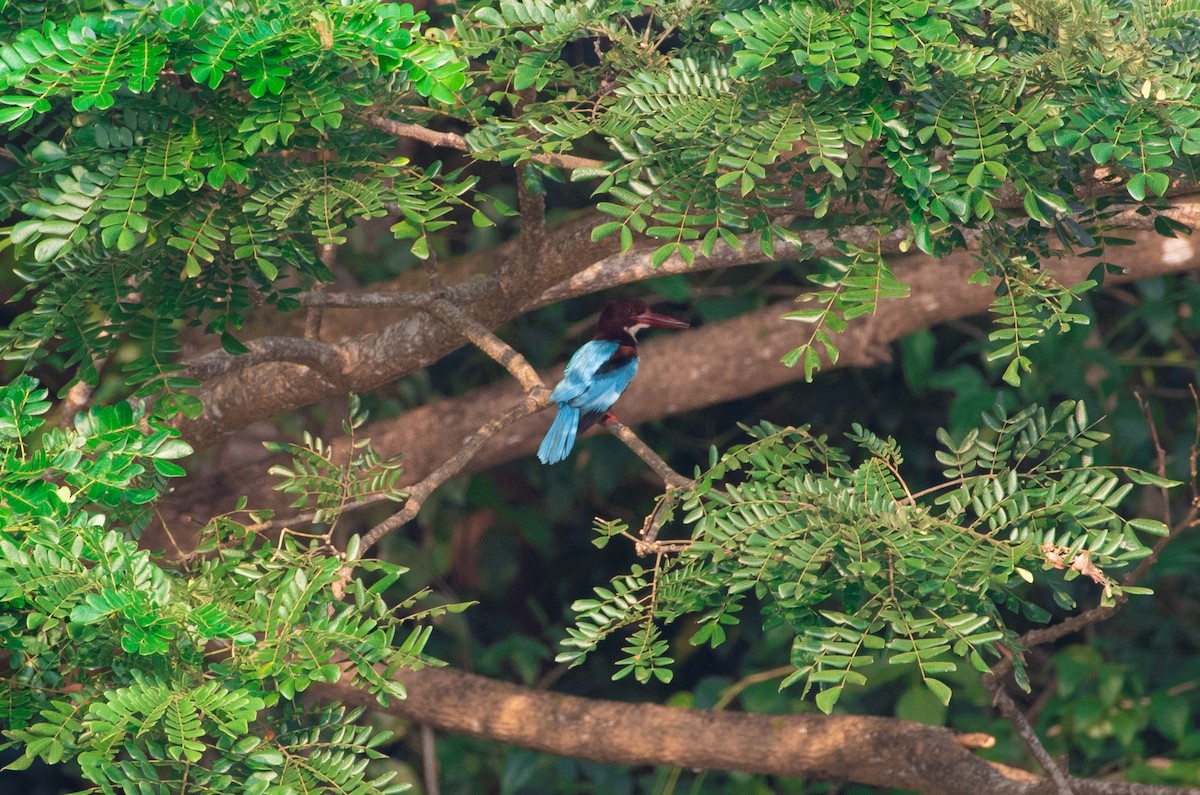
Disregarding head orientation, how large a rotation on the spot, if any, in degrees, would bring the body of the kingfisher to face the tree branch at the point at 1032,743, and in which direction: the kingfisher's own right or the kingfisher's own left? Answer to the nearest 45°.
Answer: approximately 90° to the kingfisher's own right

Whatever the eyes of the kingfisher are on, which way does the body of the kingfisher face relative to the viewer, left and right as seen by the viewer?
facing away from the viewer and to the right of the viewer
